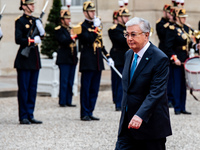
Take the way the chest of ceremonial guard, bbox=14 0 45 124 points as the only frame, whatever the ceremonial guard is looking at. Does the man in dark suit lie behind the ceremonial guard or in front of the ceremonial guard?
in front

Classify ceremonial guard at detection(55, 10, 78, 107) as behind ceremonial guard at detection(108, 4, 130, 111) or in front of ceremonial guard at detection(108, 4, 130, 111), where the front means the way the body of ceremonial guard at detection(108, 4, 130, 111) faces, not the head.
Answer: behind

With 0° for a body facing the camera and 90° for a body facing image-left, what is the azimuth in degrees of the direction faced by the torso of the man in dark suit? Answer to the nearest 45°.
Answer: approximately 45°

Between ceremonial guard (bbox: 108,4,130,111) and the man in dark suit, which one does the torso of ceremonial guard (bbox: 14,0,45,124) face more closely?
the man in dark suit

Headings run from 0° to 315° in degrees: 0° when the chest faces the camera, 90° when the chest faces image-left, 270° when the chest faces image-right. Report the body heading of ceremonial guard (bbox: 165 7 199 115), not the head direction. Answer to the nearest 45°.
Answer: approximately 315°

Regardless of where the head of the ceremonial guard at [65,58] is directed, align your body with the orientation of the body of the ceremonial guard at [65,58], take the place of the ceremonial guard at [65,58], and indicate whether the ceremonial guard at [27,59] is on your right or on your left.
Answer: on your right
